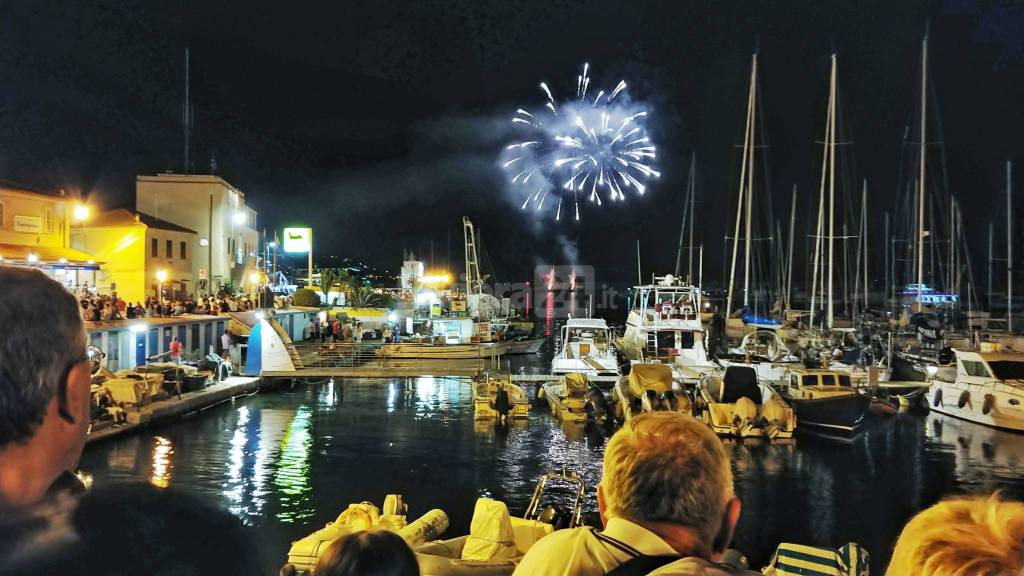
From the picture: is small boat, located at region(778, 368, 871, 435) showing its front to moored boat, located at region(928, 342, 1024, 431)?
no

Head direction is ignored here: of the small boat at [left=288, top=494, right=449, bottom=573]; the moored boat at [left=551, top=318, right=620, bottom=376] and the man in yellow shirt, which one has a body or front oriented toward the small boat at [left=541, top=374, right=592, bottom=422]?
the man in yellow shirt

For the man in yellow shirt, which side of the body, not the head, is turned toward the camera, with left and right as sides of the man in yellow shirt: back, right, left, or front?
back

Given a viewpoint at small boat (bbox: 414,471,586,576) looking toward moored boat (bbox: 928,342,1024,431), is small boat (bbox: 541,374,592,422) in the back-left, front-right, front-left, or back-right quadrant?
front-left

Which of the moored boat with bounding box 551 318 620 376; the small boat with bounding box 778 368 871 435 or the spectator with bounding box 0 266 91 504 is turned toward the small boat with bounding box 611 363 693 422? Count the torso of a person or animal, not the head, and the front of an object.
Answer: the spectator

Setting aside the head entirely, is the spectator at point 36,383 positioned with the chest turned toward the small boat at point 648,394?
yes

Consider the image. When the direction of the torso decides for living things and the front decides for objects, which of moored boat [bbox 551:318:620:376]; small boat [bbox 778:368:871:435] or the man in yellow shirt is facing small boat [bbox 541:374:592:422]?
the man in yellow shirt

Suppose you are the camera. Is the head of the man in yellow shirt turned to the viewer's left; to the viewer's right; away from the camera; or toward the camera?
away from the camera

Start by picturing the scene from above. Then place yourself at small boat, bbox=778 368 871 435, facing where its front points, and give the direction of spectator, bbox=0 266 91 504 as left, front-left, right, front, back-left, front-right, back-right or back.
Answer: front-right

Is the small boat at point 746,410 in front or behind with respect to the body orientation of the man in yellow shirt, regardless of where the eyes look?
in front

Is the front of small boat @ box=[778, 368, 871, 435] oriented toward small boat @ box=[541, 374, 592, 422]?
no

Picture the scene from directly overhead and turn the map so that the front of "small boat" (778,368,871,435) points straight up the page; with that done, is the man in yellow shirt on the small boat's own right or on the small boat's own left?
on the small boat's own right

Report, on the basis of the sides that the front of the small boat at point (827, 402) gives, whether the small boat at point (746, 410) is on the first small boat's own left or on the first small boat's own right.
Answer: on the first small boat's own right

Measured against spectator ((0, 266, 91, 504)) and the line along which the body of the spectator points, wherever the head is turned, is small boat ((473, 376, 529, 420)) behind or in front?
in front
